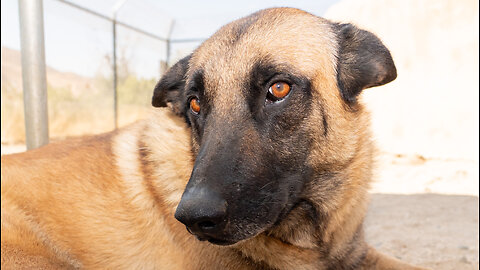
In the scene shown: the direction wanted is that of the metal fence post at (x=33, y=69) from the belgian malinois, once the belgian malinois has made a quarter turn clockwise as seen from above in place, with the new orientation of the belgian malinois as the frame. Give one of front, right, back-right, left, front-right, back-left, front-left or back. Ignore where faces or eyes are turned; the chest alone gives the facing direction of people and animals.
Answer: right
